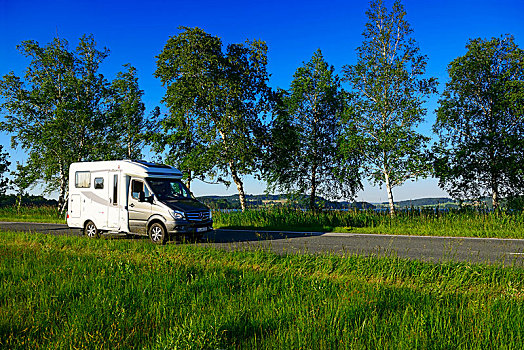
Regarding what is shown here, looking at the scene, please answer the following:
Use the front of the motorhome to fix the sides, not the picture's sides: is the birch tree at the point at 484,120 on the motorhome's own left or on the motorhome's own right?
on the motorhome's own left

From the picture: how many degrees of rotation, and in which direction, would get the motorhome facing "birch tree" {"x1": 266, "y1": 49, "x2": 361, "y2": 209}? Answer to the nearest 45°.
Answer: approximately 90° to its left

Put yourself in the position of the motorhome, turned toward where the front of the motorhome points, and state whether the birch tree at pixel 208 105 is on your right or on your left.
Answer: on your left

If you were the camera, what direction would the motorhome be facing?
facing the viewer and to the right of the viewer
